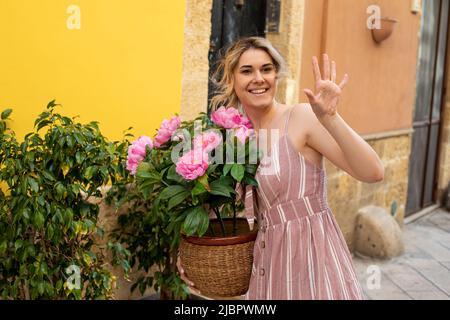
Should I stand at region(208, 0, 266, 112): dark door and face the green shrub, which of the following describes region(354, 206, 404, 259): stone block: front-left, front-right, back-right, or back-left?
back-left

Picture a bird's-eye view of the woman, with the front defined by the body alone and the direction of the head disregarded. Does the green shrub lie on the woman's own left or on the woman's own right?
on the woman's own right

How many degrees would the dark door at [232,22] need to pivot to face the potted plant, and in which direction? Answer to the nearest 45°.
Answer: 0° — it already faces it

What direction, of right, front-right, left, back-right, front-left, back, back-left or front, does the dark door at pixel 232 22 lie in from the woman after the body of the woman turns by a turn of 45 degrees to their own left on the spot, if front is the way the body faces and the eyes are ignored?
back

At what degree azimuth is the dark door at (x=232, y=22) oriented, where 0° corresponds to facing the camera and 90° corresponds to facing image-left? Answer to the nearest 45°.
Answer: approximately 0°

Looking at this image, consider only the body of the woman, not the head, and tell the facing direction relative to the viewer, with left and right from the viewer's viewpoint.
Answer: facing the viewer and to the left of the viewer
